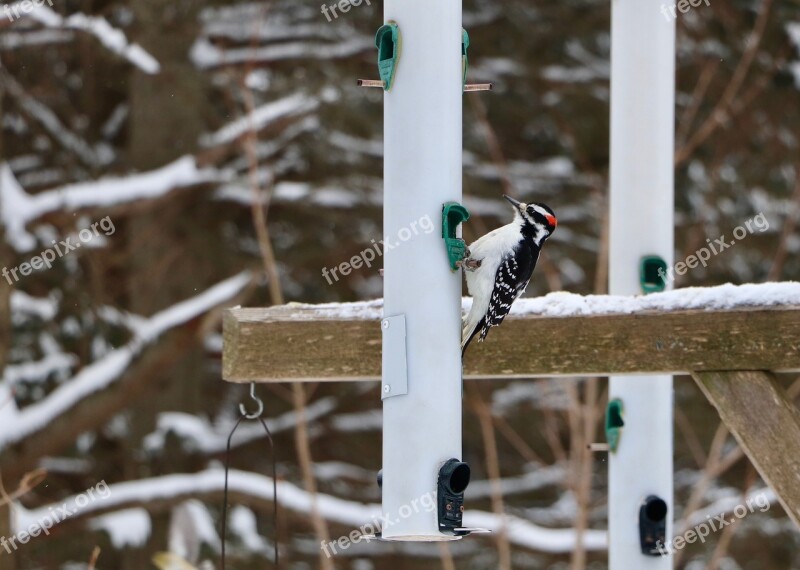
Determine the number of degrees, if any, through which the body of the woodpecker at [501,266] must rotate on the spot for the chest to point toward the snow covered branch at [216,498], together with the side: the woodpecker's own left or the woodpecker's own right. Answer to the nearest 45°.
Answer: approximately 45° to the woodpecker's own right

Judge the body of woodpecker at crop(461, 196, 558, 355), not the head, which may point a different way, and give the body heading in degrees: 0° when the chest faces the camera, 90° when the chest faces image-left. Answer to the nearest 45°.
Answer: approximately 90°

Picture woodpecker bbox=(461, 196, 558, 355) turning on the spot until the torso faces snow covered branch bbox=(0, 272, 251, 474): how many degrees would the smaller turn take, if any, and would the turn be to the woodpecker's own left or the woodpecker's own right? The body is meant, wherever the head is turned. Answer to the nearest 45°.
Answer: approximately 45° to the woodpecker's own right

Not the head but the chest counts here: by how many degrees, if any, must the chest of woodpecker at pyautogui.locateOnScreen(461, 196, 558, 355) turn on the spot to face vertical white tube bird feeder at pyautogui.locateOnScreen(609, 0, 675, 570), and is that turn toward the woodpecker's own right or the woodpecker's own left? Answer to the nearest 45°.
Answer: approximately 135° to the woodpecker's own right

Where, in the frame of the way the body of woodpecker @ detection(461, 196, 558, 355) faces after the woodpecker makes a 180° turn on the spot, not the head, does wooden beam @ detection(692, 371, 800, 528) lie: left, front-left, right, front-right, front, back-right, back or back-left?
front-right

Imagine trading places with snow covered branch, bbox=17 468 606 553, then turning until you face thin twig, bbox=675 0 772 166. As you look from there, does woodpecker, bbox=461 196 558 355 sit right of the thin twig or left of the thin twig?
right
